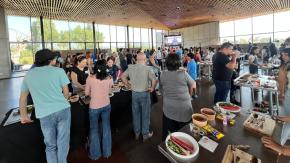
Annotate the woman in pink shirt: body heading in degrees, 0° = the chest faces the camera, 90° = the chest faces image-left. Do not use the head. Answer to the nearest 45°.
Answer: approximately 180°

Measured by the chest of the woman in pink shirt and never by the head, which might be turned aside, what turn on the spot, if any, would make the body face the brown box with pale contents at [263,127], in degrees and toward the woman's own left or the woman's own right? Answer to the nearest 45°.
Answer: approximately 135° to the woman's own right

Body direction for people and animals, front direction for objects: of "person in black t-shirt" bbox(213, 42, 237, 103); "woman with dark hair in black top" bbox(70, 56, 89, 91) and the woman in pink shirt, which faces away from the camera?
the woman in pink shirt
